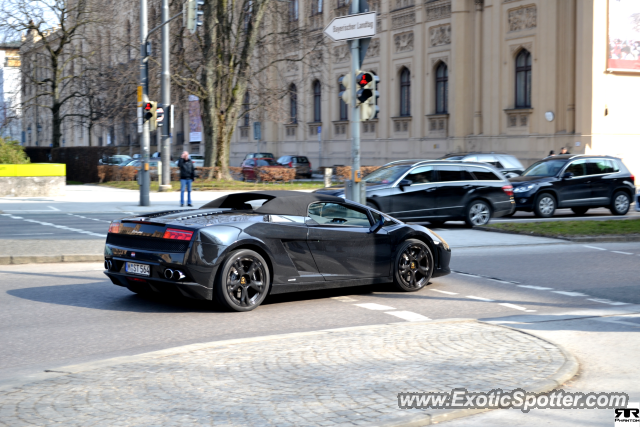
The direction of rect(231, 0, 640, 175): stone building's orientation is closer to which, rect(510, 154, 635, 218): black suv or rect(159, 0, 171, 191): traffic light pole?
the traffic light pole

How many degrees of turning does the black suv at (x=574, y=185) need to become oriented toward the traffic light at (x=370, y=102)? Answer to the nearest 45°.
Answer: approximately 45° to its left

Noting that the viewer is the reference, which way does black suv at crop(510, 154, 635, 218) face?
facing the viewer and to the left of the viewer

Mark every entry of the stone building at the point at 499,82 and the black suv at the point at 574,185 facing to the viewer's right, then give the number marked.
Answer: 0

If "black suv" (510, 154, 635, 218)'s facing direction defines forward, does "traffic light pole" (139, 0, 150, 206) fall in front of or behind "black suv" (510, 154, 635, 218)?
in front

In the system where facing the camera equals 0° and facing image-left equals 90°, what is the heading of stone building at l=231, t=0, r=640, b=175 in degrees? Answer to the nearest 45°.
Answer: approximately 45°

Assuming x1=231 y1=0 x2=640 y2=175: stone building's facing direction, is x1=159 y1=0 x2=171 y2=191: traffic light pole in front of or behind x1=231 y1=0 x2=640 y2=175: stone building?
in front

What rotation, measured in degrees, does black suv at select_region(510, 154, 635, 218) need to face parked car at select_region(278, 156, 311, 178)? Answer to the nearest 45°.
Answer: approximately 90° to its right

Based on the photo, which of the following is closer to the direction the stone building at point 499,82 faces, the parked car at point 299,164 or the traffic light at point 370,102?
the traffic light

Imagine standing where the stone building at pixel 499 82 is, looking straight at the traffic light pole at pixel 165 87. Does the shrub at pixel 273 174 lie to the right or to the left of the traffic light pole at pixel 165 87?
right
